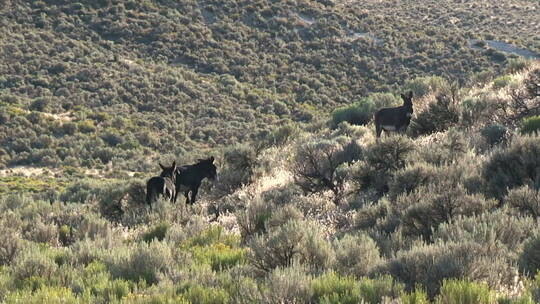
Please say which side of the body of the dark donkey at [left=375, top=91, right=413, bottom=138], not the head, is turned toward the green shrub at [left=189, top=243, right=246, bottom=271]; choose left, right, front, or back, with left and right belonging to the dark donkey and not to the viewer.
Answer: right

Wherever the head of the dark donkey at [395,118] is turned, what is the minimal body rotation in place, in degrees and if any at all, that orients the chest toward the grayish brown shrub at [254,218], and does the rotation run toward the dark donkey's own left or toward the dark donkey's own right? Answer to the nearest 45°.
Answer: approximately 90° to the dark donkey's own right

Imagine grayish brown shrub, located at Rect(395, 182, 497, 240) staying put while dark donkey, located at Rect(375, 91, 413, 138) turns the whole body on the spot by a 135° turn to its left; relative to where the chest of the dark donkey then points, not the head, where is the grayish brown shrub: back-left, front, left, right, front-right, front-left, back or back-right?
back-left

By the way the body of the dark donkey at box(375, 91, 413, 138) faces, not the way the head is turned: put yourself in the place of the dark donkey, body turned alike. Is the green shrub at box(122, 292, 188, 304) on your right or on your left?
on your right

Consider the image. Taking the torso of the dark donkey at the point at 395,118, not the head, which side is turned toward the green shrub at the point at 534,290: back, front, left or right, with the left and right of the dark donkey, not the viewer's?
right

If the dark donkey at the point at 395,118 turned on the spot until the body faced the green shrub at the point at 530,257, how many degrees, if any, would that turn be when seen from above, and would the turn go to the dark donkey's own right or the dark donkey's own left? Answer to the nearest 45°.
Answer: approximately 90° to the dark donkey's own right

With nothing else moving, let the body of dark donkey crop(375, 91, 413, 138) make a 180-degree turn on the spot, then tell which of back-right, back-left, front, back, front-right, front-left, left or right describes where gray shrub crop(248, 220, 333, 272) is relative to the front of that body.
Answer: left

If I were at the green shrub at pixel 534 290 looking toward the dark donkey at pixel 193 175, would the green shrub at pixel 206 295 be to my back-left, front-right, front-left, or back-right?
front-left

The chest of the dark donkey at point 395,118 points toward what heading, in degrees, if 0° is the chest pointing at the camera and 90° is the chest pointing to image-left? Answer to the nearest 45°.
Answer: approximately 270°

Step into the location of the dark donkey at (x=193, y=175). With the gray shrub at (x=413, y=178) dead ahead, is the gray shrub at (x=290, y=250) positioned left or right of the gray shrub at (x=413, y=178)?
right

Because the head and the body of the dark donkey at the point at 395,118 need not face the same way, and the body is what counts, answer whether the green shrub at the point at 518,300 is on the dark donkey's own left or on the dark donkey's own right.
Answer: on the dark donkey's own right

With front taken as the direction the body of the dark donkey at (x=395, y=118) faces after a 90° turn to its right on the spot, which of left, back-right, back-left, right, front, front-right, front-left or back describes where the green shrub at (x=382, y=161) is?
front

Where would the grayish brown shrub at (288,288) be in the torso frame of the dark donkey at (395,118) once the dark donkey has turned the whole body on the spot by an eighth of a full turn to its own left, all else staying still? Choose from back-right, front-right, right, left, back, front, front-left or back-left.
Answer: back-right

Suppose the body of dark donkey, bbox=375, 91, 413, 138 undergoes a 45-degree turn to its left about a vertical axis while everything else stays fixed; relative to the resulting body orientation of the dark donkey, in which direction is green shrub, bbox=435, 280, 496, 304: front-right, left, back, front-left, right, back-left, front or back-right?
back-right

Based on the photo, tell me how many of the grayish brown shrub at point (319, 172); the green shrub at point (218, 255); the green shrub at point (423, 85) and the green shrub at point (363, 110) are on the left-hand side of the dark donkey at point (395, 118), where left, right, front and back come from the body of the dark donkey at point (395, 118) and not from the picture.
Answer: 2

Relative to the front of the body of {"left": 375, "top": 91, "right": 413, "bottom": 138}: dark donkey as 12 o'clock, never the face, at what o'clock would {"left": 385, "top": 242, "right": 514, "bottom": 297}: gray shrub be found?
The gray shrub is roughly at 3 o'clock from the dark donkey.
